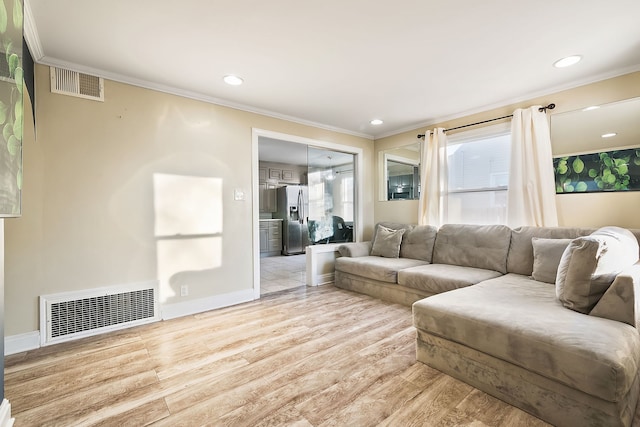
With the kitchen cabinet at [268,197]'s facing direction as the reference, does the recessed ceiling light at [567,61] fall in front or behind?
in front

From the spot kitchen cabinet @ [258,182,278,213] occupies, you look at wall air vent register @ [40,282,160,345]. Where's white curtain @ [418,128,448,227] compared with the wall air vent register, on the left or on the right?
left

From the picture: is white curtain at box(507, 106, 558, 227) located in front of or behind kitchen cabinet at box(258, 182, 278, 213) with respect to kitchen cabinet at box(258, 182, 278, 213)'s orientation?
in front

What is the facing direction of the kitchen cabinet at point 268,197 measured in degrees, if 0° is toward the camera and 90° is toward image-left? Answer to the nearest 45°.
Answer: approximately 315°

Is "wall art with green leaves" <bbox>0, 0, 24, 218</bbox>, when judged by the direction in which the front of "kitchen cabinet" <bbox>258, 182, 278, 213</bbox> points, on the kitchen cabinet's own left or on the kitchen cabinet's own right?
on the kitchen cabinet's own right

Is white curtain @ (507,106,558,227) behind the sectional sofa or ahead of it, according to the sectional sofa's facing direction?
behind

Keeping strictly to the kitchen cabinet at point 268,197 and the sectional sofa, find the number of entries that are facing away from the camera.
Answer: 0

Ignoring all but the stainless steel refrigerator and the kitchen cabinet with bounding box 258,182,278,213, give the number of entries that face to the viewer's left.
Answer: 0

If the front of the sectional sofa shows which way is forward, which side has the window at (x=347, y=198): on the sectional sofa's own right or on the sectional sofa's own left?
on the sectional sofa's own right

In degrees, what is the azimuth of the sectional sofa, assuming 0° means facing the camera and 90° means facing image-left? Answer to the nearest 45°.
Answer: approximately 45°

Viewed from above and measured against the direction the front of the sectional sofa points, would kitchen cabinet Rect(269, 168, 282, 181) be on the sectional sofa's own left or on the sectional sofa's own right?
on the sectional sofa's own right

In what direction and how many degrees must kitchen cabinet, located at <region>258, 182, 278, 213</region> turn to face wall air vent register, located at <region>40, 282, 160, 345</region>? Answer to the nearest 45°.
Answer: approximately 45° to its right
